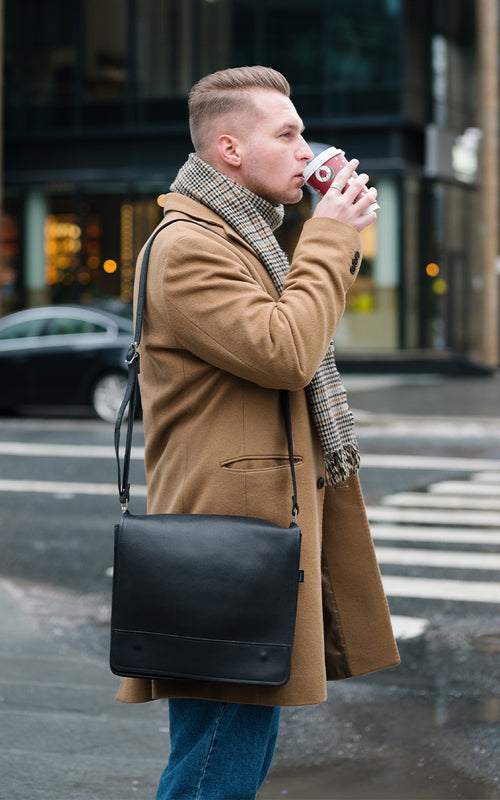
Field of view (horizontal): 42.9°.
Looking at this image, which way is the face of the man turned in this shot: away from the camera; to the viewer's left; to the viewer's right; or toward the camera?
to the viewer's right

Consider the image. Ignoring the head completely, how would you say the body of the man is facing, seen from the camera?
to the viewer's right

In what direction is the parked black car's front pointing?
to the viewer's left

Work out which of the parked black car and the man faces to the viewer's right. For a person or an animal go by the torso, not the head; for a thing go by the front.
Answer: the man

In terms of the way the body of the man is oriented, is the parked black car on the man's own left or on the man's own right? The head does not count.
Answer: on the man's own left

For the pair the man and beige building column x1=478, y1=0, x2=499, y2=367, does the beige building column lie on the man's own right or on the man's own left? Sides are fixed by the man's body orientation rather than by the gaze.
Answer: on the man's own left

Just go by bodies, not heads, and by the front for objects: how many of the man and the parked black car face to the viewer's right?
1

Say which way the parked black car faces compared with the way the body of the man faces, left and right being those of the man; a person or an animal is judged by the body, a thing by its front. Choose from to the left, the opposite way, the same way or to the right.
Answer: the opposite way

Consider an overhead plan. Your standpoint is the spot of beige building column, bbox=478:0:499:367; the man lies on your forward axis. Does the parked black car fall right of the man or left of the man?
right
